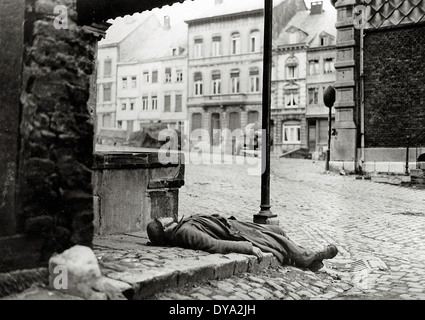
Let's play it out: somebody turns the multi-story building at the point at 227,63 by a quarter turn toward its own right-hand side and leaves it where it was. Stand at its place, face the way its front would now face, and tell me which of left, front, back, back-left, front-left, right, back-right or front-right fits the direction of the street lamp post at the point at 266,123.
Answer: back-left

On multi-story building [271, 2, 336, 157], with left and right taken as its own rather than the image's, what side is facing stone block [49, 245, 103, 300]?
front

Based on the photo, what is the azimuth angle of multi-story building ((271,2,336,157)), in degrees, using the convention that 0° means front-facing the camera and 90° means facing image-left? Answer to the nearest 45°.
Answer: approximately 0°

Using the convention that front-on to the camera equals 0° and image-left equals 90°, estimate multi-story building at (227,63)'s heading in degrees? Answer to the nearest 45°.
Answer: approximately 45°

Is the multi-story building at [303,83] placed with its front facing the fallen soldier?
yes

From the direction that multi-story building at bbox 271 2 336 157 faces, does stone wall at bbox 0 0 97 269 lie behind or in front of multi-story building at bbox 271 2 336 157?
in front
